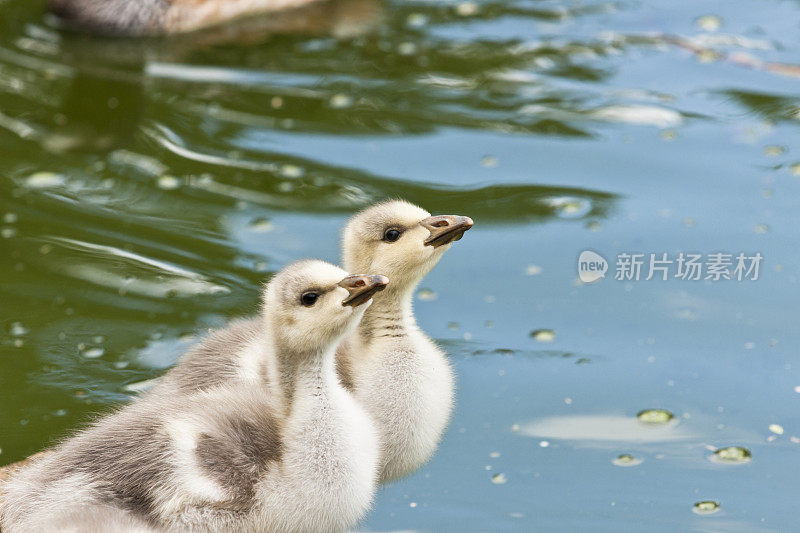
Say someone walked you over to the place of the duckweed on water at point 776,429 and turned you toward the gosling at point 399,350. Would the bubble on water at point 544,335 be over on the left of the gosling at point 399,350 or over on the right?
right

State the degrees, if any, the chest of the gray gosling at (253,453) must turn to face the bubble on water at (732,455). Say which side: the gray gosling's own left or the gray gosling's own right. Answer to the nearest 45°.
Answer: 0° — it already faces it

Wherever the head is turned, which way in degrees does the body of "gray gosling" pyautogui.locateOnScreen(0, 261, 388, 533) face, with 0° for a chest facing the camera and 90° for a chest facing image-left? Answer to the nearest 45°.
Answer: approximately 270°

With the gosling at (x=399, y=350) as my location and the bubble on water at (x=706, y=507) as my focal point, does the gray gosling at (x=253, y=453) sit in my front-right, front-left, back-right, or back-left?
back-right
